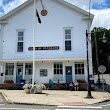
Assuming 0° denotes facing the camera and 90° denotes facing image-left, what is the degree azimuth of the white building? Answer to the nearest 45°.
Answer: approximately 0°
